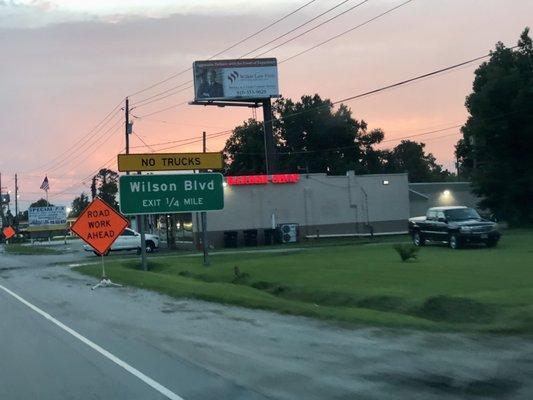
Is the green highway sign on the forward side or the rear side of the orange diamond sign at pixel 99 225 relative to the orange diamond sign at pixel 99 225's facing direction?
on the rear side

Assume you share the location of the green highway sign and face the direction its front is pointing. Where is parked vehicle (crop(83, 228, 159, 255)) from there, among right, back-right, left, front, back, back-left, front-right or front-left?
back

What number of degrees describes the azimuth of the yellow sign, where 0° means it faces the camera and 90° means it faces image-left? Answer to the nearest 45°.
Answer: approximately 0°

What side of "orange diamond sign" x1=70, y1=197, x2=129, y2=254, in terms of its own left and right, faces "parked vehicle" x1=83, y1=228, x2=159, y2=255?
back

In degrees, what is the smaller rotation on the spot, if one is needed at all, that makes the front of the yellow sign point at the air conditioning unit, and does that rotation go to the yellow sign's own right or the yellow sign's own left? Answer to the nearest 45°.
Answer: approximately 135° to the yellow sign's own left

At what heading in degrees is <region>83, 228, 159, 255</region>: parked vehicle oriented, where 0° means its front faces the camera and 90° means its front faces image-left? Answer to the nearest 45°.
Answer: approximately 270°

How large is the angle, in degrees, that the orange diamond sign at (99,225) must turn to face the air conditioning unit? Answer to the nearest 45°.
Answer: approximately 135° to its left

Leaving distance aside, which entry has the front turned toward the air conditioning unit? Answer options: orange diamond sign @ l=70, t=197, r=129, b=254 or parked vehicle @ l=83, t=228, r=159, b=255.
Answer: the parked vehicle

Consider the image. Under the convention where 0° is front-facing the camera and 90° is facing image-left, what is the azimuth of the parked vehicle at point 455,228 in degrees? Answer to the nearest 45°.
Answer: approximately 315°

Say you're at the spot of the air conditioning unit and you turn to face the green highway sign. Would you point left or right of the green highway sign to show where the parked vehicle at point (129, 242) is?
right
